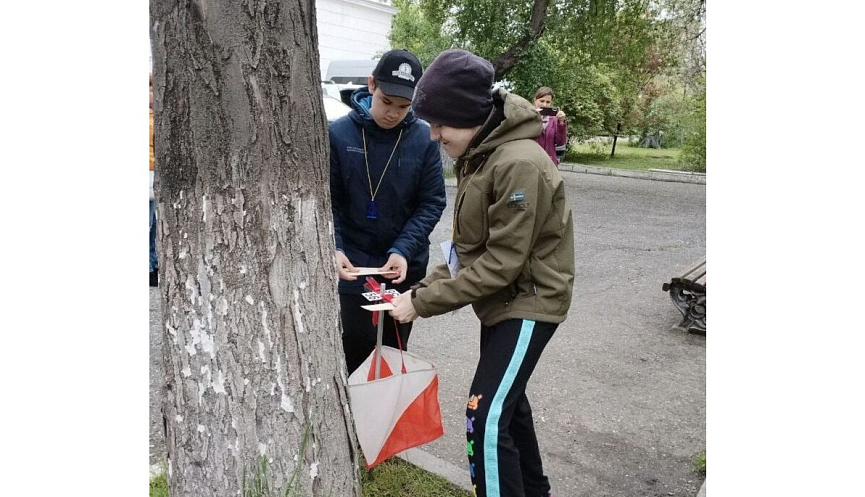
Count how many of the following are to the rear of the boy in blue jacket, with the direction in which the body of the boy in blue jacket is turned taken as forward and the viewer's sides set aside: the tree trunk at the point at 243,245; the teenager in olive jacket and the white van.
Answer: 1

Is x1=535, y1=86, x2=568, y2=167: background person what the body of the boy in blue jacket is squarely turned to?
no

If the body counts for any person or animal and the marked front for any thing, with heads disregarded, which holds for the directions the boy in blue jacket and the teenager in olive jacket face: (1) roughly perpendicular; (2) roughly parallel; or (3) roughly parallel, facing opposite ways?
roughly perpendicular

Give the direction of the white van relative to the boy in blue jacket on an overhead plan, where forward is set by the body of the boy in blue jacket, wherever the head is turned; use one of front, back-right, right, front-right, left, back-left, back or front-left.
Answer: back

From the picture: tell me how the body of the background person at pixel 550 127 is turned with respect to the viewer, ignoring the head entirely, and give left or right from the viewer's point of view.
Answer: facing the viewer and to the left of the viewer

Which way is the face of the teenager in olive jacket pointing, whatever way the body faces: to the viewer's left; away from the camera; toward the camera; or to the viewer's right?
to the viewer's left

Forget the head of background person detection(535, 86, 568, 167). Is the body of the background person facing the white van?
no

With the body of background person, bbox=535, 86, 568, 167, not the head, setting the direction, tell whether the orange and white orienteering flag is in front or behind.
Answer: in front

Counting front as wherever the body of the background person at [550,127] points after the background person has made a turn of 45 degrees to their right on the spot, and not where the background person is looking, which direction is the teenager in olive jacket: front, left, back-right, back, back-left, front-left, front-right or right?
left

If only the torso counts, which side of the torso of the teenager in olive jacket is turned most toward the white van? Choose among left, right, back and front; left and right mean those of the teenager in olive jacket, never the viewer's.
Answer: right

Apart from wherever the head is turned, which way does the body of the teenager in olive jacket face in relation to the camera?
to the viewer's left

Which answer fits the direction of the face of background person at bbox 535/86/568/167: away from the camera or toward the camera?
toward the camera

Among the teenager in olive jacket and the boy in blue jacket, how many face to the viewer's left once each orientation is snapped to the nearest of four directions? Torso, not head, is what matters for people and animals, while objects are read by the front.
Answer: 1

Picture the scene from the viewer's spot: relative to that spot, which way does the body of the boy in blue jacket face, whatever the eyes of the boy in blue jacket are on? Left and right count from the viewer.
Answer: facing the viewer
